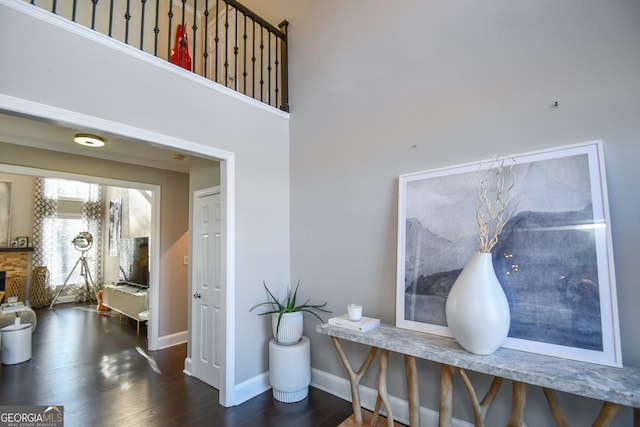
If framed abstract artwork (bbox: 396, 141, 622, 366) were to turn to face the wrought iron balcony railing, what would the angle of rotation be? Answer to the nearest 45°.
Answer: approximately 45° to its right

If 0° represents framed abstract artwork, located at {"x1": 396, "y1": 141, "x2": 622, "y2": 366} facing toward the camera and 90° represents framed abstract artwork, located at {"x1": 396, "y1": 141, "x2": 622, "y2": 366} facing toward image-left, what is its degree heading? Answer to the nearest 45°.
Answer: approximately 45°

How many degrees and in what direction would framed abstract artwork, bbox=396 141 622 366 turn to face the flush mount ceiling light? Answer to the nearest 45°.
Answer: approximately 45° to its right

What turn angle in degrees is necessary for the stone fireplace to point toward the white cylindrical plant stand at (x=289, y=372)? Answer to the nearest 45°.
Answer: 0° — it already faces it

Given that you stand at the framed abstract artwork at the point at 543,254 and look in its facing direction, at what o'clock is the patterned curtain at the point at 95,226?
The patterned curtain is roughly at 2 o'clock from the framed abstract artwork.
